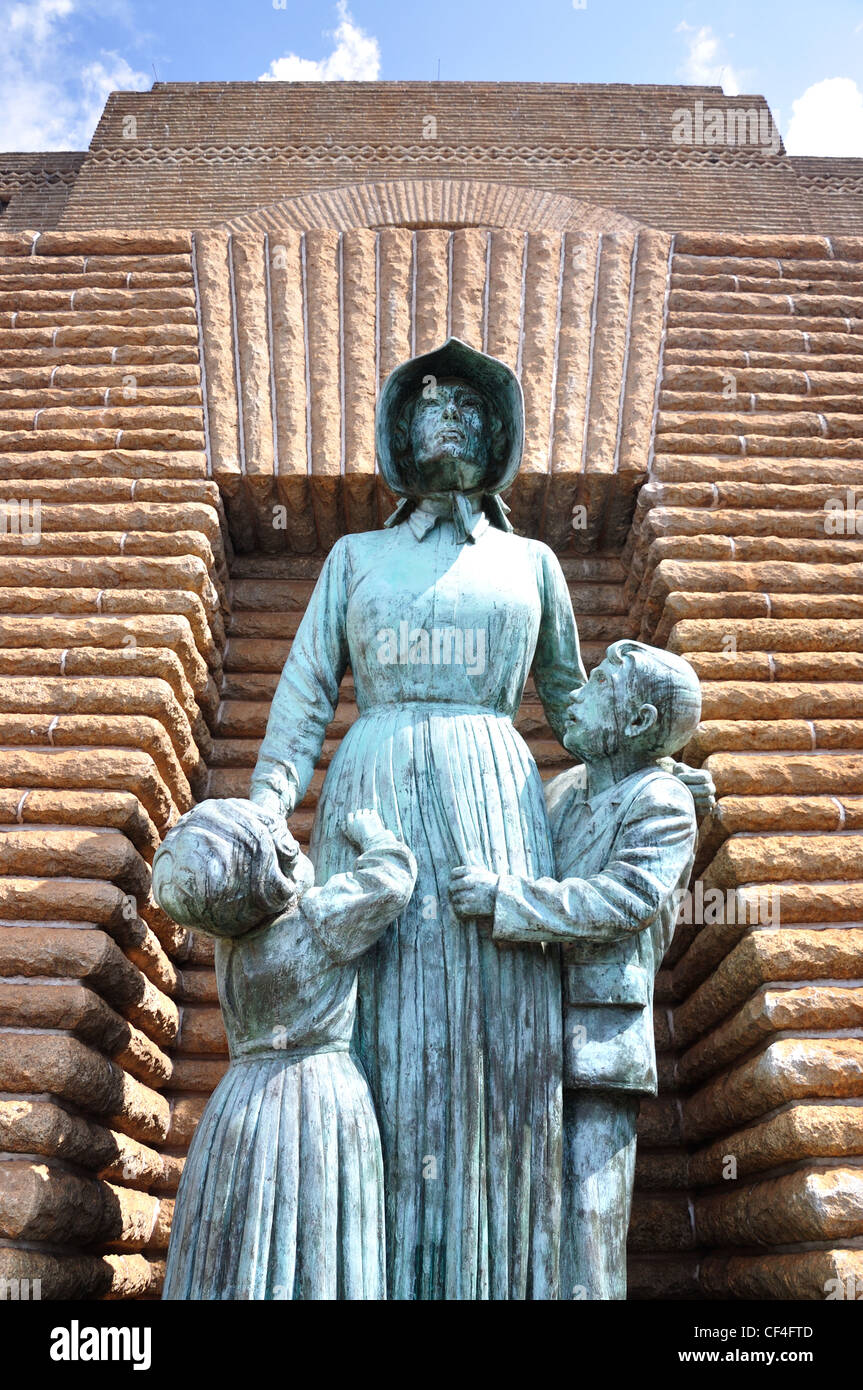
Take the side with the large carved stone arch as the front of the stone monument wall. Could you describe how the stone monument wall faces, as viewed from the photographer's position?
facing the viewer

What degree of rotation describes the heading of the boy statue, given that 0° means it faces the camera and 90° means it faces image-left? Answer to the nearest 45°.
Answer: approximately 90°

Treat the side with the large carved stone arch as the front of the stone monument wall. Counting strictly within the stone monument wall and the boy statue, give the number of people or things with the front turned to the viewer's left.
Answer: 1

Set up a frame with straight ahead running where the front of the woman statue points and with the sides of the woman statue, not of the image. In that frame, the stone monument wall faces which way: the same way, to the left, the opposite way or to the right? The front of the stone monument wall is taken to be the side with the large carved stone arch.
the same way

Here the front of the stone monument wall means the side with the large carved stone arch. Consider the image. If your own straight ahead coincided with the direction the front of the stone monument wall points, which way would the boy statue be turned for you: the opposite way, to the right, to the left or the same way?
to the right

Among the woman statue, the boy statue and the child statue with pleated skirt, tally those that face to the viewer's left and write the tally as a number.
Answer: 1

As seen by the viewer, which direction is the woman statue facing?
toward the camera

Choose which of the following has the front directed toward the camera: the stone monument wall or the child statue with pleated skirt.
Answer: the stone monument wall

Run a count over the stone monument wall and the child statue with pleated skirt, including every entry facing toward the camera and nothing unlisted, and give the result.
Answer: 1

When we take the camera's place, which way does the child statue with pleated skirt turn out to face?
facing away from the viewer and to the right of the viewer

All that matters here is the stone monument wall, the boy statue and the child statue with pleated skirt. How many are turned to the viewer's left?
1
